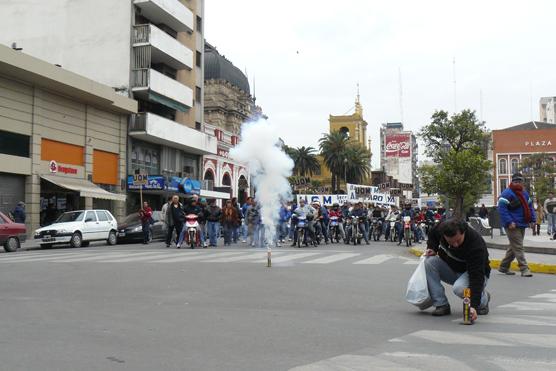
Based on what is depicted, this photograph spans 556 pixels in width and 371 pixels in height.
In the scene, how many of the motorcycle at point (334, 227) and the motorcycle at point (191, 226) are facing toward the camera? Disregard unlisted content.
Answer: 2

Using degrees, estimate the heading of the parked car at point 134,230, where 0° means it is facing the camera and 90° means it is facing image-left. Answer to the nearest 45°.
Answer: approximately 45°

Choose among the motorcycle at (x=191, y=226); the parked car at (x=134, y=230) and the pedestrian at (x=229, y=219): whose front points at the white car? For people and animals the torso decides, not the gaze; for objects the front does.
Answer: the parked car

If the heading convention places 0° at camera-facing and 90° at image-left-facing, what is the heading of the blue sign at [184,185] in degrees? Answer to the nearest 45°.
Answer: approximately 315°

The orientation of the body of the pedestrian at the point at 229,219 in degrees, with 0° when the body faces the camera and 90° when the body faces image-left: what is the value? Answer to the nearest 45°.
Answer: approximately 0°

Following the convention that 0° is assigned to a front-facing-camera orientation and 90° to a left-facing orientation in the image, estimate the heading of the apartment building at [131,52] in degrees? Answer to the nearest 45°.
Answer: approximately 315°

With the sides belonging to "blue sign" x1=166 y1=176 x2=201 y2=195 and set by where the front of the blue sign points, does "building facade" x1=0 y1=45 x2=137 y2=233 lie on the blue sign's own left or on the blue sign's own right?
on the blue sign's own right

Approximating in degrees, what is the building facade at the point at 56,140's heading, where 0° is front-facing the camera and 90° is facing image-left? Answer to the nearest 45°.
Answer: approximately 315°

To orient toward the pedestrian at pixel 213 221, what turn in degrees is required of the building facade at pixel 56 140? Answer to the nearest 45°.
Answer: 0° — it already faces them

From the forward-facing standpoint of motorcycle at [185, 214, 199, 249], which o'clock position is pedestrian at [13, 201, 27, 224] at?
The pedestrian is roughly at 4 o'clock from the motorcycle.

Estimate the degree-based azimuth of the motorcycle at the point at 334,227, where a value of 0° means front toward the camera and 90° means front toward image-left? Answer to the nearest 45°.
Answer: approximately 0°

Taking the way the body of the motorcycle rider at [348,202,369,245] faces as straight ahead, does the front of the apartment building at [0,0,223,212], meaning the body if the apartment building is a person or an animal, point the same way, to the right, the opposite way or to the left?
to the left

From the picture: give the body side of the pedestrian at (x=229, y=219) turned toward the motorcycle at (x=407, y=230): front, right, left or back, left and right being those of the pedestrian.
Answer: left

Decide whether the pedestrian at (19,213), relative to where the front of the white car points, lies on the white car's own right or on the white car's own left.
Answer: on the white car's own right
